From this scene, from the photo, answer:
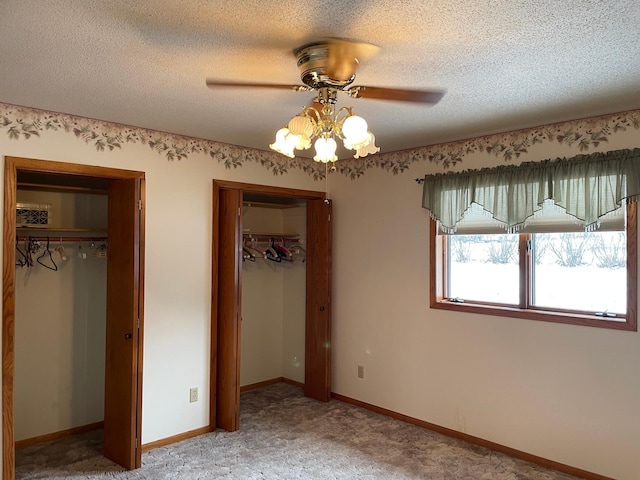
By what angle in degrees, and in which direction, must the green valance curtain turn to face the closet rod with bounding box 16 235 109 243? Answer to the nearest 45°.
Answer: approximately 45° to its right

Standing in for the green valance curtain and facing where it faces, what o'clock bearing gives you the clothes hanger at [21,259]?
The clothes hanger is roughly at 1 o'clock from the green valance curtain.

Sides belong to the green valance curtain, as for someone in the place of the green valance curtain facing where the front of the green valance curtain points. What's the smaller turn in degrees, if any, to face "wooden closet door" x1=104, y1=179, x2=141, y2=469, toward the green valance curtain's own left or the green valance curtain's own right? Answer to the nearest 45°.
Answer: approximately 45° to the green valance curtain's own right

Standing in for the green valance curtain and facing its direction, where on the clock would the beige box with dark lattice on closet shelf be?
The beige box with dark lattice on closet shelf is roughly at 1 o'clock from the green valance curtain.

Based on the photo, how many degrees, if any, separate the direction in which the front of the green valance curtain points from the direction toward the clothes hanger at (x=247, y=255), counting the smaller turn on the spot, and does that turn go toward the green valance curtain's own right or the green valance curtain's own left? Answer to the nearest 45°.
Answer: approximately 45° to the green valance curtain's own right

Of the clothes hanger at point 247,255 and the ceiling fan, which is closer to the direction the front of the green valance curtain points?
the ceiling fan

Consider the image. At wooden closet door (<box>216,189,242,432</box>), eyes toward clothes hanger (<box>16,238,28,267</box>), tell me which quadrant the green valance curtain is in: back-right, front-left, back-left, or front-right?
back-left

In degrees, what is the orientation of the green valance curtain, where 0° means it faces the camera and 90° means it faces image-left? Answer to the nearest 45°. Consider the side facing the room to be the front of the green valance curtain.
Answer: approximately 45°

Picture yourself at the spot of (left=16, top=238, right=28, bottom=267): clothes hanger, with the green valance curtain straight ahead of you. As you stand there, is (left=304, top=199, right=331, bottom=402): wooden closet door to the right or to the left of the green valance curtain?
left

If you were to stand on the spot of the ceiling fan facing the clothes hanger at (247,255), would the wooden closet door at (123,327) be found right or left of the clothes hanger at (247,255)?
left
